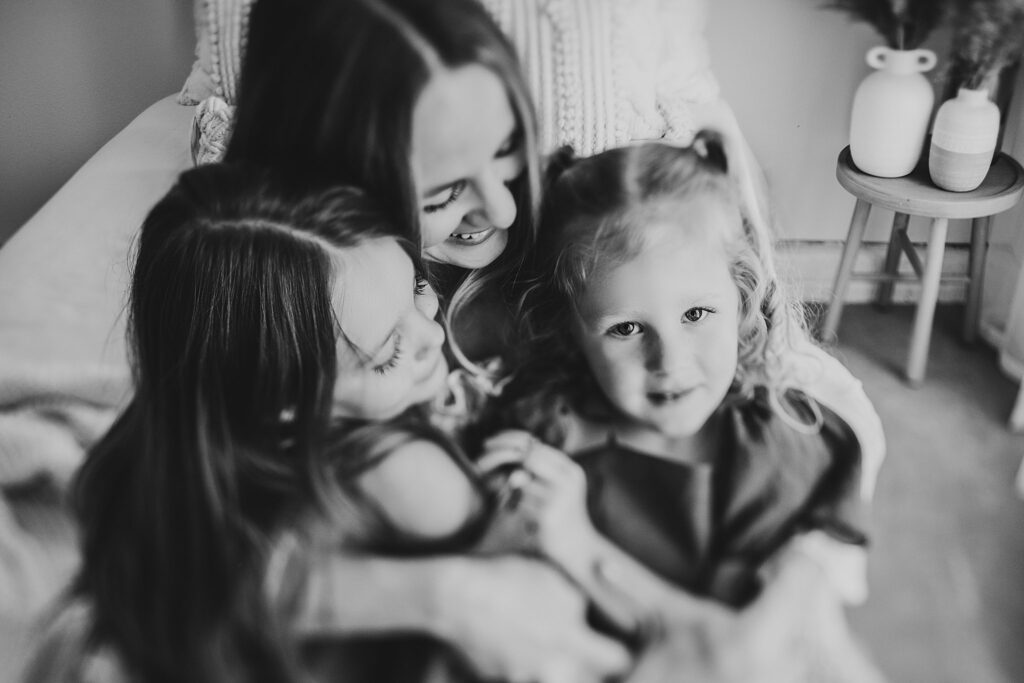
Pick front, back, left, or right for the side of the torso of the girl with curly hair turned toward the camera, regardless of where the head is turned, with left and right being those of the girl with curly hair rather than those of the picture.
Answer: front
